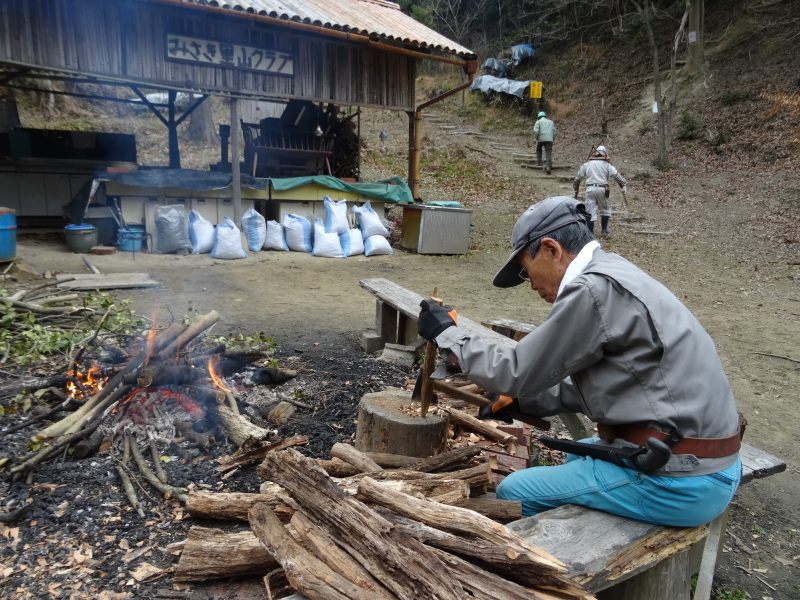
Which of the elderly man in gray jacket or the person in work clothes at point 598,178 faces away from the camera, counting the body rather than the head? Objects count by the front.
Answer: the person in work clothes

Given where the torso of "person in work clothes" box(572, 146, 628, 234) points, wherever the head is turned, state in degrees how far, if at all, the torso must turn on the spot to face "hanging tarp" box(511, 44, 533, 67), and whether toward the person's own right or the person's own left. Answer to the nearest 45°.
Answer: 0° — they already face it

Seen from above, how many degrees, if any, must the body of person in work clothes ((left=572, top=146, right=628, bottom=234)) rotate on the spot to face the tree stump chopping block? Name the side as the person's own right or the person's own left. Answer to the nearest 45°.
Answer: approximately 180°

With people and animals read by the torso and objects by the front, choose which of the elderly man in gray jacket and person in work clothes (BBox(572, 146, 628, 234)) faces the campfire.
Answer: the elderly man in gray jacket

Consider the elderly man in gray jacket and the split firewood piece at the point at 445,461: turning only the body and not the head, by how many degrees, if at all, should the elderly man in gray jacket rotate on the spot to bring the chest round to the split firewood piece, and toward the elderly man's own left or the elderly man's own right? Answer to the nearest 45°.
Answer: approximately 45° to the elderly man's own right

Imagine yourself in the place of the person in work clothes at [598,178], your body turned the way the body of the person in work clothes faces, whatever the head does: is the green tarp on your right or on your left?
on your left

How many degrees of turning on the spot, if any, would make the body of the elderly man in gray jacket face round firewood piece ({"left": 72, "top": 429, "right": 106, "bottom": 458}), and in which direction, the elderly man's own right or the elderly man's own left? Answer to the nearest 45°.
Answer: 0° — they already face it

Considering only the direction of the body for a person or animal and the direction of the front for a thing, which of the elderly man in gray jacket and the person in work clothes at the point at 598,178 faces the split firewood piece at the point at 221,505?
the elderly man in gray jacket

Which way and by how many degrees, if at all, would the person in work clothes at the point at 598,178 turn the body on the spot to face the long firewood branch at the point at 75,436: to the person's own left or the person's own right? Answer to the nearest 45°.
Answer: approximately 180°

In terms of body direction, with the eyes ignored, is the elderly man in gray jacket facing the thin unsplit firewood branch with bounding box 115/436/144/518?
yes

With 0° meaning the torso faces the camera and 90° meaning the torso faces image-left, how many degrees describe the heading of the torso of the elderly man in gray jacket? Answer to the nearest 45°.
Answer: approximately 90°

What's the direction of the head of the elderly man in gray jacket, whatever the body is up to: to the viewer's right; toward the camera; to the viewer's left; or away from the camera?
to the viewer's left

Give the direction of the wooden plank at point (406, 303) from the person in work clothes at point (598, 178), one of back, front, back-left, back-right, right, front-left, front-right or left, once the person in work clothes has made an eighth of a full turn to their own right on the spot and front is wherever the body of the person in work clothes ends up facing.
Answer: back-right

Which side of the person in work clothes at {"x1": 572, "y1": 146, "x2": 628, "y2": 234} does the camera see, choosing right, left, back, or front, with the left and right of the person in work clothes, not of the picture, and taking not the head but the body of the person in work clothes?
back

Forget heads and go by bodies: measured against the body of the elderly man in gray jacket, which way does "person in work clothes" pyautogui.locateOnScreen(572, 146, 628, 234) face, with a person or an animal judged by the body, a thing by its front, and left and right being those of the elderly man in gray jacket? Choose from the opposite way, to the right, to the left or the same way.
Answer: to the right
